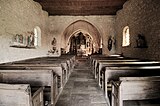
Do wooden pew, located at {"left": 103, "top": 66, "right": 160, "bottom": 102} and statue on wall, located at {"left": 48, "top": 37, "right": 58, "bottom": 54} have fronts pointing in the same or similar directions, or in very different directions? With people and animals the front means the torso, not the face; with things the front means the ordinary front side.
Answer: very different directions

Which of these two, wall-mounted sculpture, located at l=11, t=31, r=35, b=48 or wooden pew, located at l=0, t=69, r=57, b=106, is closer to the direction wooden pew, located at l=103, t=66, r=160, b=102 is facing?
the wall-mounted sculpture

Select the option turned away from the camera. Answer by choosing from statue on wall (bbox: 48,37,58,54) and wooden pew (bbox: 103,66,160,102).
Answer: the wooden pew

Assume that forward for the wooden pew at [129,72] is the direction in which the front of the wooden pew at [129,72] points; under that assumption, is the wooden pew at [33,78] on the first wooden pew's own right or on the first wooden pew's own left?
on the first wooden pew's own left

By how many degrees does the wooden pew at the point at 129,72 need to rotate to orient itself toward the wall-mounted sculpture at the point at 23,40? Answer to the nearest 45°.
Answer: approximately 45° to its left

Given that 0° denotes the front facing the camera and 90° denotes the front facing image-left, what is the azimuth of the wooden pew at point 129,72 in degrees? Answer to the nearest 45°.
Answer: approximately 180°

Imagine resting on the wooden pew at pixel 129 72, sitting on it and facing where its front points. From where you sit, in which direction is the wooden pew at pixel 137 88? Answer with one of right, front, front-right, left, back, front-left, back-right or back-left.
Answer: back

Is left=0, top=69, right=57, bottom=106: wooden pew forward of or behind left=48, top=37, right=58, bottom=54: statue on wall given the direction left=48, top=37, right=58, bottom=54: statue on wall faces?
forward

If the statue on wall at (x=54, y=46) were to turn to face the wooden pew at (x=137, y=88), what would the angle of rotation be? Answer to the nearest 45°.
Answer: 0° — it already faces it
